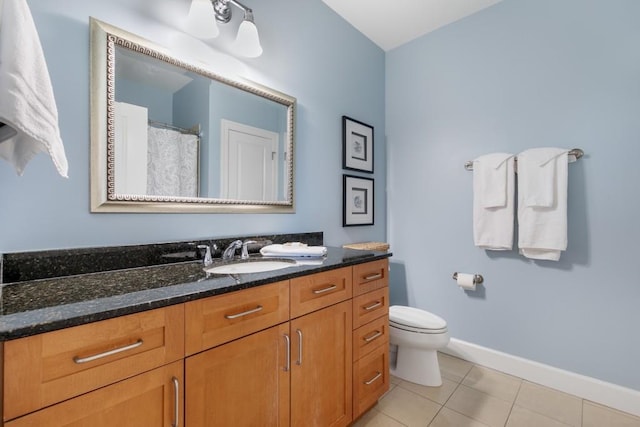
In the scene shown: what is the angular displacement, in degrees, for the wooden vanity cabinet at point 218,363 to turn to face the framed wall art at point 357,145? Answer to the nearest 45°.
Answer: approximately 90° to its left

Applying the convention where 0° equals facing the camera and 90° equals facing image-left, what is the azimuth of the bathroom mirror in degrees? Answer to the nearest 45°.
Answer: approximately 315°

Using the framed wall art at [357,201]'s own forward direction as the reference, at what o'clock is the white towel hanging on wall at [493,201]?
The white towel hanging on wall is roughly at 11 o'clock from the framed wall art.

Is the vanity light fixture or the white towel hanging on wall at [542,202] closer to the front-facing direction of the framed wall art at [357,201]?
the white towel hanging on wall
